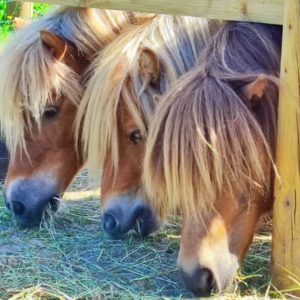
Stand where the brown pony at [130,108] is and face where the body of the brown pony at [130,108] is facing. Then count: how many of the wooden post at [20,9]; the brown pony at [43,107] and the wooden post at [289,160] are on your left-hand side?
1

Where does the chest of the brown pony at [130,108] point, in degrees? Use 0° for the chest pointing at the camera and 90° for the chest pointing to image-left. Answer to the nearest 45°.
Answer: approximately 45°

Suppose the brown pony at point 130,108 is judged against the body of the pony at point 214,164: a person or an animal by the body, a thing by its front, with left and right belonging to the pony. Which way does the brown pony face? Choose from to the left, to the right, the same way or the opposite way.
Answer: the same way

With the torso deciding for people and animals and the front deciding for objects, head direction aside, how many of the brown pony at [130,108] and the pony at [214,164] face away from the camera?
0

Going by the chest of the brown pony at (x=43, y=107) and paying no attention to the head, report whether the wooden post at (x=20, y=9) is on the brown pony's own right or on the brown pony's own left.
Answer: on the brown pony's own right

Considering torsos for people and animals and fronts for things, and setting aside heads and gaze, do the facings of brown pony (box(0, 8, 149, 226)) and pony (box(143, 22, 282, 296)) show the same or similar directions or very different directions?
same or similar directions

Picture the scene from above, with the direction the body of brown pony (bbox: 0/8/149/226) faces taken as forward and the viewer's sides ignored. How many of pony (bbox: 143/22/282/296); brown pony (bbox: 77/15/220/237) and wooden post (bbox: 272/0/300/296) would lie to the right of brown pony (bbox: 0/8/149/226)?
0

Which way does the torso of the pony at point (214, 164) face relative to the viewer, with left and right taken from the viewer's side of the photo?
facing the viewer and to the left of the viewer

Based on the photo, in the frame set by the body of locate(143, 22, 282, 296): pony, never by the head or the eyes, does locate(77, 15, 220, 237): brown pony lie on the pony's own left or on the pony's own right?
on the pony's own right

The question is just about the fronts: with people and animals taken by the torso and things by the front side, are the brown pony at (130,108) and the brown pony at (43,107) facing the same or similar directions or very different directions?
same or similar directions

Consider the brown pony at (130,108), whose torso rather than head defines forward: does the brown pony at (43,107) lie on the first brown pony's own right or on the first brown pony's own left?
on the first brown pony's own right

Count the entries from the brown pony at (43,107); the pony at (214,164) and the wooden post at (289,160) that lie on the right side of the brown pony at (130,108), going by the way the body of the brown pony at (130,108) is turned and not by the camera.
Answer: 1

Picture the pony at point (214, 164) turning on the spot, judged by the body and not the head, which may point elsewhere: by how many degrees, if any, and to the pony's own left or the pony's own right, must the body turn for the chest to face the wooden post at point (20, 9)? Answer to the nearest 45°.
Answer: approximately 135° to the pony's own right

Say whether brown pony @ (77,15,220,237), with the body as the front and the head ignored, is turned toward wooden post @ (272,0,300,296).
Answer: no

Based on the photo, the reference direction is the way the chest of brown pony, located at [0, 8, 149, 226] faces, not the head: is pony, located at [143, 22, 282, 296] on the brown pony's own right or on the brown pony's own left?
on the brown pony's own left

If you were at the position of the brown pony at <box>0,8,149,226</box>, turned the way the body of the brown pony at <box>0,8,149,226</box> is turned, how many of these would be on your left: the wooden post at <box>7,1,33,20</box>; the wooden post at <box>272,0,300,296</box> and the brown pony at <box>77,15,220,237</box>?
2
